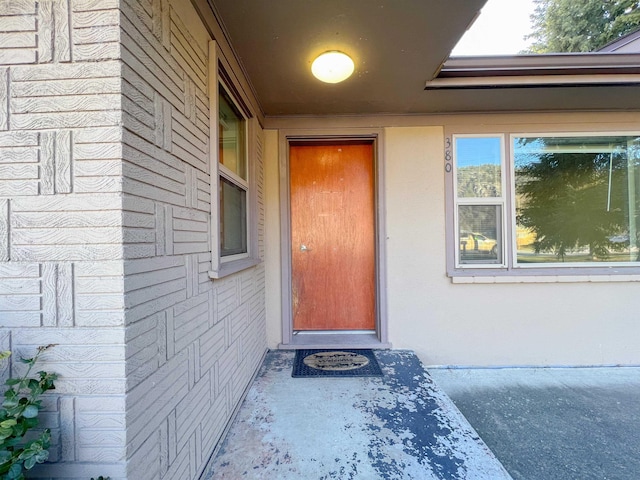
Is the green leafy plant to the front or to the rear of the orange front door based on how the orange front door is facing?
to the front

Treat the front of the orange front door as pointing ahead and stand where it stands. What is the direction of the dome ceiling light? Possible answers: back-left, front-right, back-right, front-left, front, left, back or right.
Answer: front

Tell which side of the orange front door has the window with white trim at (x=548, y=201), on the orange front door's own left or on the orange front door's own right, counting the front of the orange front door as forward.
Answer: on the orange front door's own left

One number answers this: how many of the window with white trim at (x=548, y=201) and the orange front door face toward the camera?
2

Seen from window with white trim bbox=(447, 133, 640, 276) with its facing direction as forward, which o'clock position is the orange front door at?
The orange front door is roughly at 2 o'clock from the window with white trim.

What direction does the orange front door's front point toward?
toward the camera

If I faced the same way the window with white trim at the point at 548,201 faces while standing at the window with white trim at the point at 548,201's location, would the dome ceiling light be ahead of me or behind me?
ahead

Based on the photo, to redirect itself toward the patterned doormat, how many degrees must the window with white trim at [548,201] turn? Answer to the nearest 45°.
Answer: approximately 45° to its right

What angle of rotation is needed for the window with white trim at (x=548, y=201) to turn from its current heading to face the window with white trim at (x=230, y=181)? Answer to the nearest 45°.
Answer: approximately 45° to its right

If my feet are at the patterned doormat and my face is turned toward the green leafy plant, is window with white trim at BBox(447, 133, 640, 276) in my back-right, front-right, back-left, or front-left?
back-left
